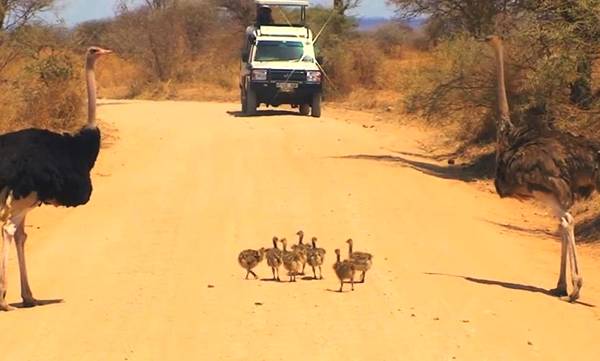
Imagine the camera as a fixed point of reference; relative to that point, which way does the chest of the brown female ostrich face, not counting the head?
to the viewer's left

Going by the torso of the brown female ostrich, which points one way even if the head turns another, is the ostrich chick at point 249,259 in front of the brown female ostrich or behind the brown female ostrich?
in front

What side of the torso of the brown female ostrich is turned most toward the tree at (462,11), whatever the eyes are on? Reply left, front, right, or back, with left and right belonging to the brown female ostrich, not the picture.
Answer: right

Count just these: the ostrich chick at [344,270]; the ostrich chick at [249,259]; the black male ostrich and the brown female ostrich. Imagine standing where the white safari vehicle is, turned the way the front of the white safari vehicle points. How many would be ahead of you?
4

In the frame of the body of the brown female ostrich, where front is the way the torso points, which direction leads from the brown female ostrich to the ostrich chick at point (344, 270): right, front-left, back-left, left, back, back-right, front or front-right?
front-left

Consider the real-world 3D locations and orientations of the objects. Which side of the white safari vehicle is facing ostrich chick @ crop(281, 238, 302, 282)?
front

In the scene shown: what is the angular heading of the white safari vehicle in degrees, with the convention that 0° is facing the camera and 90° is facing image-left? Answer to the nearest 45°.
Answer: approximately 0°

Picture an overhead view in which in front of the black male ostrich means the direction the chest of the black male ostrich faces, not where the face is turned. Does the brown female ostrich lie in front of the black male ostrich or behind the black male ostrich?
in front

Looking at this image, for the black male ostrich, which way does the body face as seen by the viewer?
to the viewer's right
